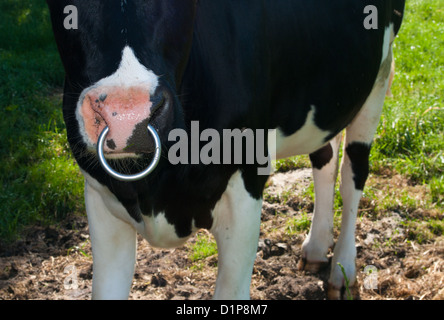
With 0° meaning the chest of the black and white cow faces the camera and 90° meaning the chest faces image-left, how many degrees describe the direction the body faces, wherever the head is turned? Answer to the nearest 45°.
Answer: approximately 45°
